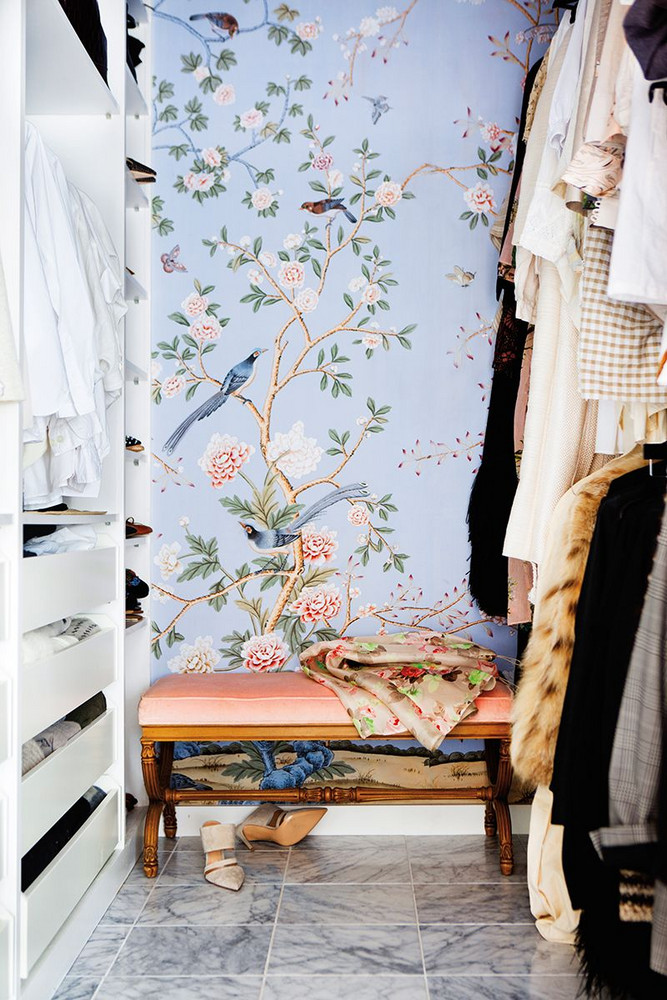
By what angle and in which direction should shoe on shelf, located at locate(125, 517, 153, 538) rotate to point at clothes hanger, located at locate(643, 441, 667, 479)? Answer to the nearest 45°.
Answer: approximately 45° to its right

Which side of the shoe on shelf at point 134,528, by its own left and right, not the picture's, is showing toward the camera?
right

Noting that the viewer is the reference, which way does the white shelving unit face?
facing to the right of the viewer

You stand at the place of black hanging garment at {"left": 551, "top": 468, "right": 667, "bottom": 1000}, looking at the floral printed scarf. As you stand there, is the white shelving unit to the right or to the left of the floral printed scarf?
left
